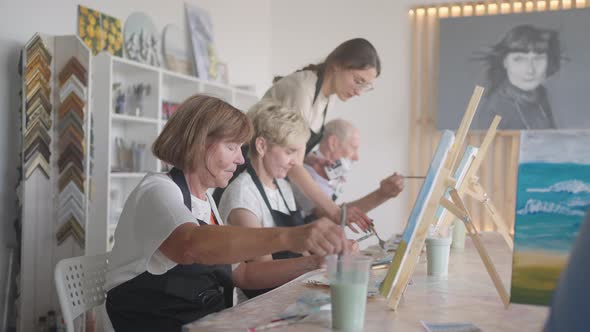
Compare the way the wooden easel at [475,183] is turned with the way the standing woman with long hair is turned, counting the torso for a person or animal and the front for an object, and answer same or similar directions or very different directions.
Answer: very different directions

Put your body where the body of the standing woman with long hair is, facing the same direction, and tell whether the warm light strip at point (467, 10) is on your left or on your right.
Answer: on your left

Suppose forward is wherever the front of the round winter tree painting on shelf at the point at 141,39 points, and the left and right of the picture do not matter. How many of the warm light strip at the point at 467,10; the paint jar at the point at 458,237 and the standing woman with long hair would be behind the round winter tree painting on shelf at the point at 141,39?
0

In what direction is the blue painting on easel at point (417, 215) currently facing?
to the viewer's left

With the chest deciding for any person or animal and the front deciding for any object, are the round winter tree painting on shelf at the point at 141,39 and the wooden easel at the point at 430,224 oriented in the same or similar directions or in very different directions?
very different directions

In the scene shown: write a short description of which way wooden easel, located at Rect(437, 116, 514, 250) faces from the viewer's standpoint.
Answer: facing to the left of the viewer

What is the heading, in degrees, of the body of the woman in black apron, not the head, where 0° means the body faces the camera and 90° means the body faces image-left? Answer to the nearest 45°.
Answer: approximately 270°

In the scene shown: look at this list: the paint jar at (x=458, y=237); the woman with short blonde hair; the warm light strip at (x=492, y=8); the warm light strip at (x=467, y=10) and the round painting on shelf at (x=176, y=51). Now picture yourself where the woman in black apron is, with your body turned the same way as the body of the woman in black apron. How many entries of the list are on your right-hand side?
0

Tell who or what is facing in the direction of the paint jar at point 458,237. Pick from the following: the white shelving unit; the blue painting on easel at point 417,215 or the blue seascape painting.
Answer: the white shelving unit

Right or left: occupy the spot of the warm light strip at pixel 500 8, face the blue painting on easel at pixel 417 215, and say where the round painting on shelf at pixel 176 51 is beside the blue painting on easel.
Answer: right

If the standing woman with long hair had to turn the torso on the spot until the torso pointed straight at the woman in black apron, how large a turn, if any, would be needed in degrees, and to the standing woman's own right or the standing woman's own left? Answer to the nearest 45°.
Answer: approximately 90° to the standing woman's own right

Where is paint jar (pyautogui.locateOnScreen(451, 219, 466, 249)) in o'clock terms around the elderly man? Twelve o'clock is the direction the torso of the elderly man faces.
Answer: The paint jar is roughly at 2 o'clock from the elderly man.

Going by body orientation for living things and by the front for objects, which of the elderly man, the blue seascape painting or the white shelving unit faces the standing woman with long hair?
the white shelving unit

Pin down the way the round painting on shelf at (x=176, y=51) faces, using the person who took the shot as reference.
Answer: facing the viewer and to the right of the viewer

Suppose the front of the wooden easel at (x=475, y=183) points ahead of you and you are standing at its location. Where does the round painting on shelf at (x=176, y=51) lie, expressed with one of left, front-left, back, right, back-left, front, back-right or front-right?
front-right

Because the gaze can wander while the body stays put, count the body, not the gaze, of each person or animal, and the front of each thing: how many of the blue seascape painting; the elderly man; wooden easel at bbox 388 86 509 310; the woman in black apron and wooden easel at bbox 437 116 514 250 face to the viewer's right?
2

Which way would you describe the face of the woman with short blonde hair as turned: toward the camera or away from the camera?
toward the camera
